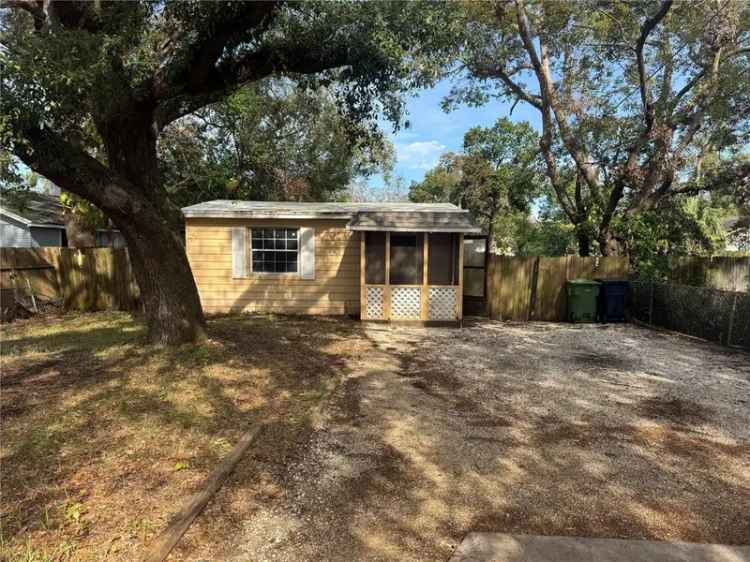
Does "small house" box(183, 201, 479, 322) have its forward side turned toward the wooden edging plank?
yes

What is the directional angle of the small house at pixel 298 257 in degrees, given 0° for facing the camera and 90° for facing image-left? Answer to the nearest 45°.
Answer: approximately 0°

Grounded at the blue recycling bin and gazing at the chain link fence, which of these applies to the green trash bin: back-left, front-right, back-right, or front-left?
back-right

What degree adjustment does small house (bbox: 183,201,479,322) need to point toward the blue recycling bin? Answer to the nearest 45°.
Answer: approximately 90° to its left

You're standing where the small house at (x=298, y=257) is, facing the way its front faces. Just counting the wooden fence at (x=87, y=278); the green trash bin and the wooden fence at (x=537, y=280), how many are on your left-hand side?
2

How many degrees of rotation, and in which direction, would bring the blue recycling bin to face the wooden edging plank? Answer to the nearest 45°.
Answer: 0° — it already faces it

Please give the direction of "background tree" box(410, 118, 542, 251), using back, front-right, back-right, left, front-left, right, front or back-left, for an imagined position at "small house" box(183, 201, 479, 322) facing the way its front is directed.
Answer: back-left

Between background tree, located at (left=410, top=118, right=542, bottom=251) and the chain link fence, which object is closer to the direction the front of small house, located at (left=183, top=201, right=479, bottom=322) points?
the chain link fence

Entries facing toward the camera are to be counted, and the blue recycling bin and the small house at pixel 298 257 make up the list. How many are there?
2
